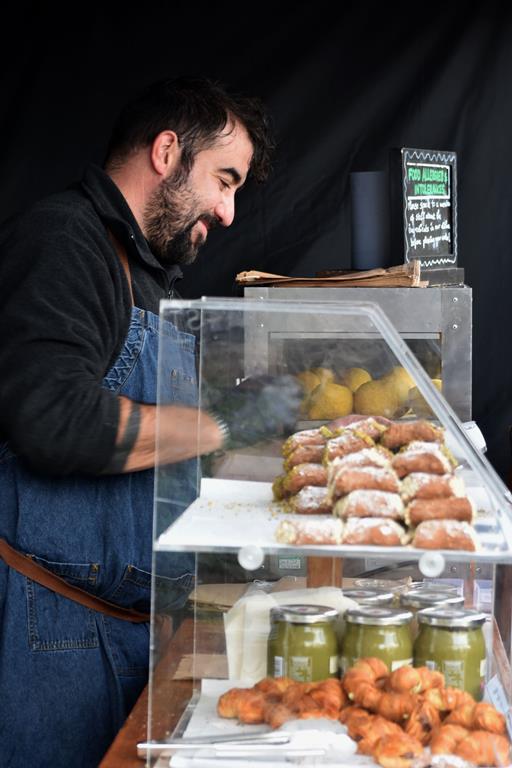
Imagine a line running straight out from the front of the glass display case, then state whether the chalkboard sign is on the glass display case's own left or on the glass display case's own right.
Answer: on the glass display case's own left

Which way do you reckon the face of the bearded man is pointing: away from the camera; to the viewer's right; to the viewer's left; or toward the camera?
to the viewer's right
